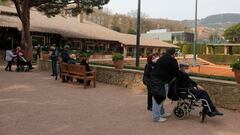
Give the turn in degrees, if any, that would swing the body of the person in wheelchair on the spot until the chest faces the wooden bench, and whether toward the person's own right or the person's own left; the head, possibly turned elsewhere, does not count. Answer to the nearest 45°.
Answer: approximately 135° to the person's own left

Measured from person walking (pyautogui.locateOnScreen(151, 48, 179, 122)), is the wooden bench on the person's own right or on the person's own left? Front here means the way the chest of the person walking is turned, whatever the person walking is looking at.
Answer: on the person's own left

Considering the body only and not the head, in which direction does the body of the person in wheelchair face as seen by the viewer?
to the viewer's right

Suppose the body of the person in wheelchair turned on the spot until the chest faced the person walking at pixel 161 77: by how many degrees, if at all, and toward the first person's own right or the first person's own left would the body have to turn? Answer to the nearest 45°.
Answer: approximately 135° to the first person's own right

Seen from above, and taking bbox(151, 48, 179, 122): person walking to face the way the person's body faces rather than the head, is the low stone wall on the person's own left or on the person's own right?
on the person's own left

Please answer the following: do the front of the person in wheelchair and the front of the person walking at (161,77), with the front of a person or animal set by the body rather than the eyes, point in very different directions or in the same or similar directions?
same or similar directions

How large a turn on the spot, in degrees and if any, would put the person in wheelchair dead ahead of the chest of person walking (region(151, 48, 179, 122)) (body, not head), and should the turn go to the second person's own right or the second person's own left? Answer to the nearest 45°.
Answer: approximately 45° to the second person's own left

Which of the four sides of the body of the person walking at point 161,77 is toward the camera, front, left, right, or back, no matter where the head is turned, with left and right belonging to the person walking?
right

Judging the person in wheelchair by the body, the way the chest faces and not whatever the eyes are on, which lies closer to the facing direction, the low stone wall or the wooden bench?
the low stone wall

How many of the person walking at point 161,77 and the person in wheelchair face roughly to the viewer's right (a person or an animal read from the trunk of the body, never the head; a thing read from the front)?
2
